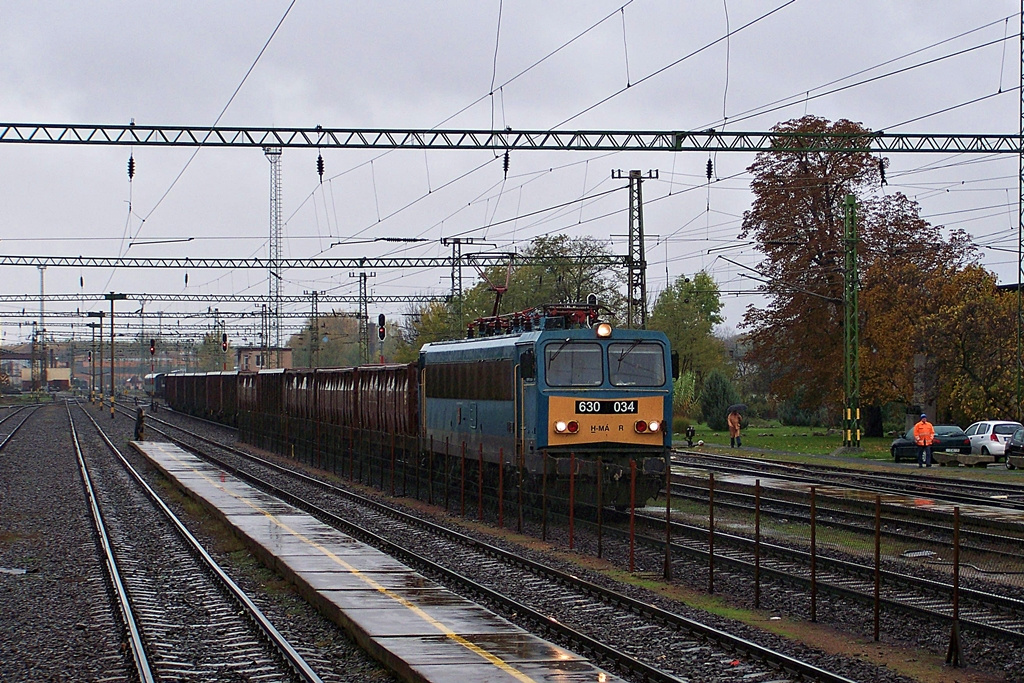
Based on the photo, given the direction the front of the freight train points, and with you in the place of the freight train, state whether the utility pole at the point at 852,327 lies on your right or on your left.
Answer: on your left

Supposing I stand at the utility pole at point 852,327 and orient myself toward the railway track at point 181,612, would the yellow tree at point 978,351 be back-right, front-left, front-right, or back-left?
back-left

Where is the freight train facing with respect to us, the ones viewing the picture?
facing the viewer and to the right of the viewer

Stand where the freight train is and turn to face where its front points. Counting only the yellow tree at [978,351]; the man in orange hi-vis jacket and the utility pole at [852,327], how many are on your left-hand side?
3

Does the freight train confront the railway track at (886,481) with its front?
no

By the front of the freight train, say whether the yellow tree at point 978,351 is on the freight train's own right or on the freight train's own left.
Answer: on the freight train's own left

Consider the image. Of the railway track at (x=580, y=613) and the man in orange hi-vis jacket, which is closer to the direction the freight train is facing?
the railway track

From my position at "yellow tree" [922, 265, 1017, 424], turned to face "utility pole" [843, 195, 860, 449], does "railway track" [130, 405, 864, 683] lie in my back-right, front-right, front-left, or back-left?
front-left

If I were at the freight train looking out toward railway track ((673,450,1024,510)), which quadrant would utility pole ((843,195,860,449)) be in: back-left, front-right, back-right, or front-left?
front-left

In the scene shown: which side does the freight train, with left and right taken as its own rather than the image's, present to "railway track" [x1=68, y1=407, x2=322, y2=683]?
right

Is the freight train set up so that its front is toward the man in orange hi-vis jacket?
no
